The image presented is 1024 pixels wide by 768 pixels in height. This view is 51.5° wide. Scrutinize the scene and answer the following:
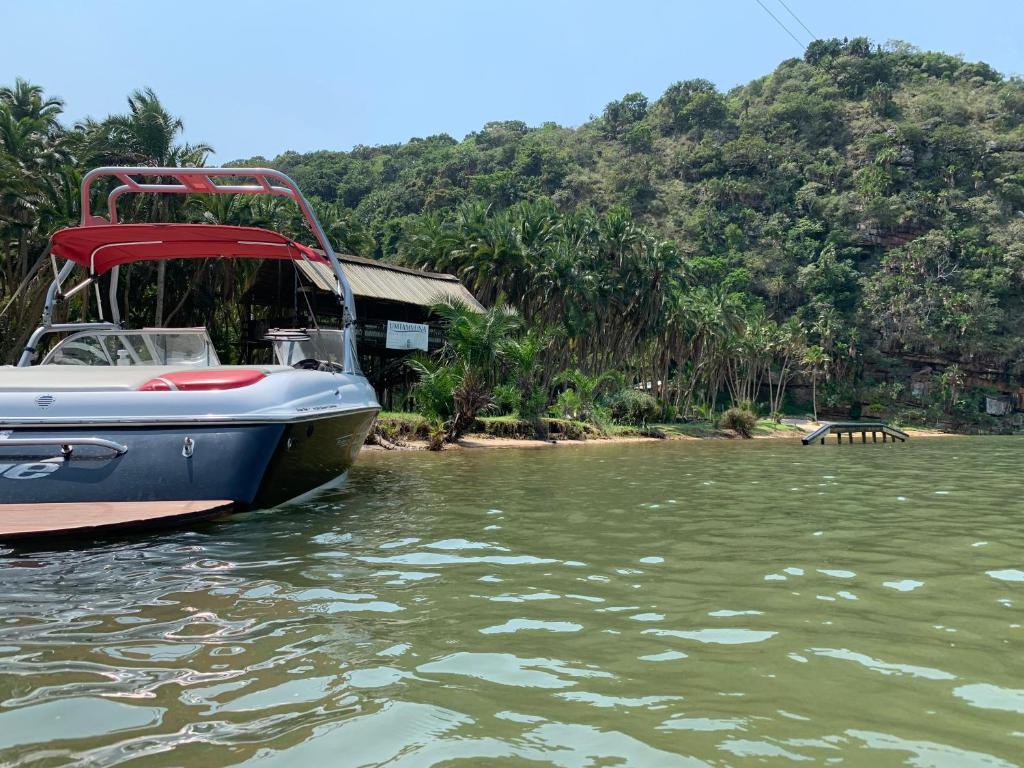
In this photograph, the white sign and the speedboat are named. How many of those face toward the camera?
1

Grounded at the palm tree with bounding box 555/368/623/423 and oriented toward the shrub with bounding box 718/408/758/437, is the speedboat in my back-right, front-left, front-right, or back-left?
back-right

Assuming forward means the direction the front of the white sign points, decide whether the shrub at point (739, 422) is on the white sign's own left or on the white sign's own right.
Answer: on the white sign's own left

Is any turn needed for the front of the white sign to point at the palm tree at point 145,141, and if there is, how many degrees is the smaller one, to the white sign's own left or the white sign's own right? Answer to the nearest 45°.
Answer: approximately 90° to the white sign's own right

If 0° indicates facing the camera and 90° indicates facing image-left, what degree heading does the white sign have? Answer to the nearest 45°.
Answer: approximately 0°

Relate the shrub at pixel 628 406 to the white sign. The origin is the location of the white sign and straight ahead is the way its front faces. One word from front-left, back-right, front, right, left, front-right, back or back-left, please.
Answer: back-left

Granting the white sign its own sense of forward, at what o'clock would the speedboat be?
The speedboat is roughly at 12 o'clock from the white sign.

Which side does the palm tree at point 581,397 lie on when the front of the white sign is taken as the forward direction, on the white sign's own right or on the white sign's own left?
on the white sign's own left

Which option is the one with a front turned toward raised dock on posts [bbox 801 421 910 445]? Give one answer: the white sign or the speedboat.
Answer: the speedboat

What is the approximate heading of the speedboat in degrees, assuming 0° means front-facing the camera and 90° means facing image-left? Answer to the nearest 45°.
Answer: approximately 225°

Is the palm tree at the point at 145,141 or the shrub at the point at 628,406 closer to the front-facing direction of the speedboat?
the shrub
